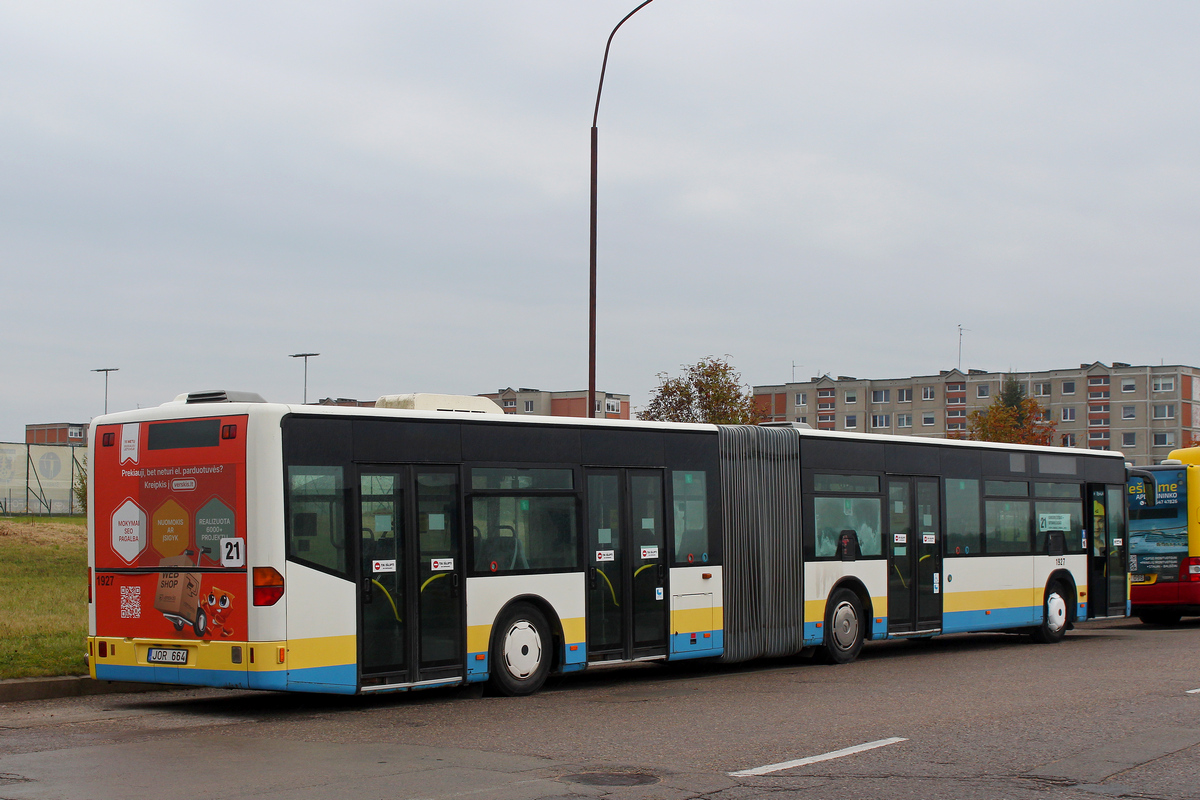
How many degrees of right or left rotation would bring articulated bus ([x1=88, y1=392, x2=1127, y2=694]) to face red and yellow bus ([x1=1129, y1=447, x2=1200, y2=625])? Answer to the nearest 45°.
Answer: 0° — it already faces it

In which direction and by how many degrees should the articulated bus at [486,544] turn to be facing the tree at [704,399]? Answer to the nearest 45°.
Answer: approximately 45° to its left

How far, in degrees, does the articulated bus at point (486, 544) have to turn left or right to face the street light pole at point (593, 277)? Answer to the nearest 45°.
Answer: approximately 45° to its left

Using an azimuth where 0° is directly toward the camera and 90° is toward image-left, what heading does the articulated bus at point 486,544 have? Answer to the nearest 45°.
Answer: approximately 225°

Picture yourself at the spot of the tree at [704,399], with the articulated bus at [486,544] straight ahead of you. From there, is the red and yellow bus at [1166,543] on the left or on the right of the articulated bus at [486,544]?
left
